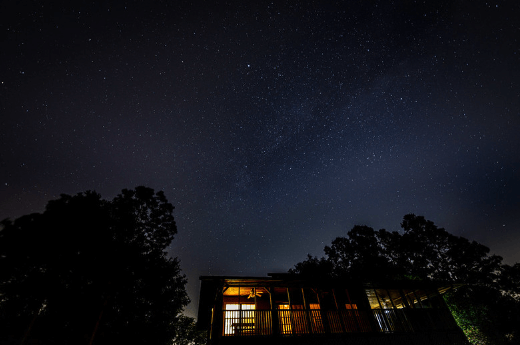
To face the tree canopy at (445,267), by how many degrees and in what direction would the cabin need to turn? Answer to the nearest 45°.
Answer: approximately 135° to its left

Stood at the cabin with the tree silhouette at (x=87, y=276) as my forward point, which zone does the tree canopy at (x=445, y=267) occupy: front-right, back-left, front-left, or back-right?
back-right

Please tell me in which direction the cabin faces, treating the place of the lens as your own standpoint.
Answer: facing the viewer

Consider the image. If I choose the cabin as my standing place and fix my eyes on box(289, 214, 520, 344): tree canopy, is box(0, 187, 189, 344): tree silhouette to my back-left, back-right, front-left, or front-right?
back-left

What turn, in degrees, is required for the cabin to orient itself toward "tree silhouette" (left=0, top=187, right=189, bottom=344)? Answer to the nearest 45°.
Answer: approximately 90° to its right
